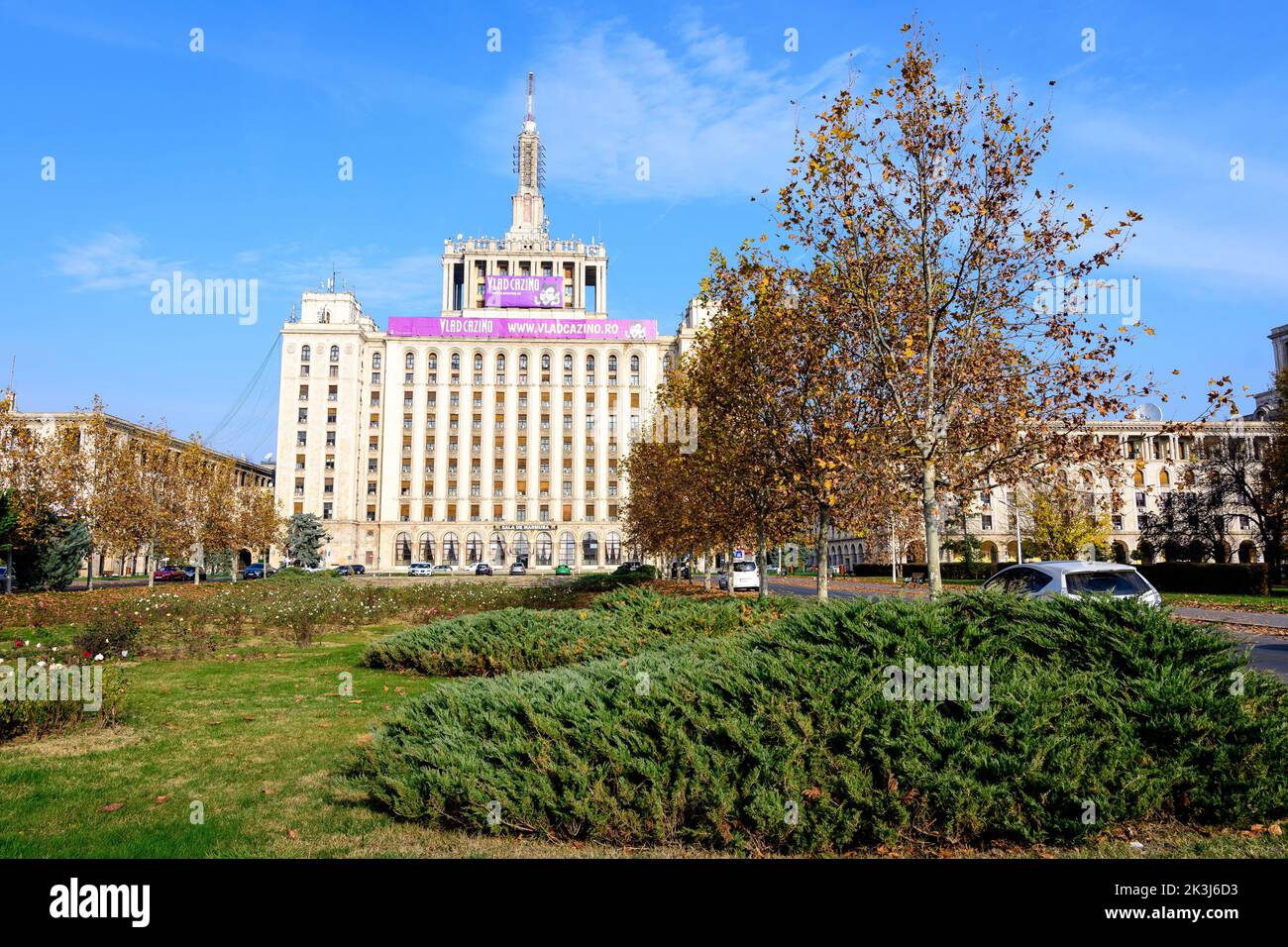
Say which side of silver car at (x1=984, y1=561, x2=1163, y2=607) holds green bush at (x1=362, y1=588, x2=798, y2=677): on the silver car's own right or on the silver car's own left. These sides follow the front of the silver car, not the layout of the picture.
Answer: on the silver car's own left

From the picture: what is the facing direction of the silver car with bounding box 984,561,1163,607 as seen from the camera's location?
facing away from the viewer and to the left of the viewer

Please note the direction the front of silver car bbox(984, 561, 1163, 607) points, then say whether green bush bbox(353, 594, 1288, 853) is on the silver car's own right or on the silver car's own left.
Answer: on the silver car's own left

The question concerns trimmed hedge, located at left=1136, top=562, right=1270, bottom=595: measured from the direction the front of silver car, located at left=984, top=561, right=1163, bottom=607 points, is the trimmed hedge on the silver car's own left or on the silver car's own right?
on the silver car's own right
